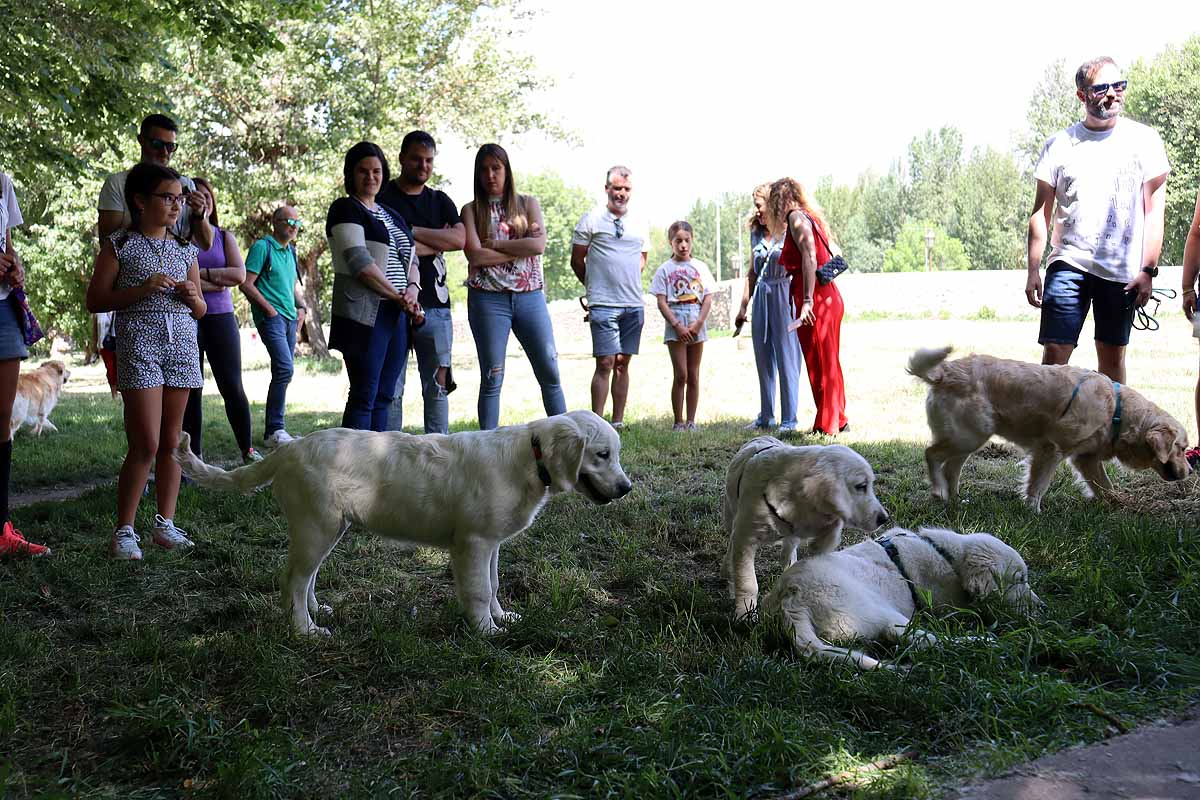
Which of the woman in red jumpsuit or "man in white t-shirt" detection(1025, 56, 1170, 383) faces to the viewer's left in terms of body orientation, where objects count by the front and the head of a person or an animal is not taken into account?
the woman in red jumpsuit

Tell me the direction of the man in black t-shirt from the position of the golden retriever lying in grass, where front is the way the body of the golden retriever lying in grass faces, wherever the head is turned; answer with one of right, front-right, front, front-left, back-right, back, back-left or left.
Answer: back-left

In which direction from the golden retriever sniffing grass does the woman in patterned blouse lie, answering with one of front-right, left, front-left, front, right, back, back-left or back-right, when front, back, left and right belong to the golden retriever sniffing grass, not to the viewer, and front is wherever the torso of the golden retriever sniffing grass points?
back

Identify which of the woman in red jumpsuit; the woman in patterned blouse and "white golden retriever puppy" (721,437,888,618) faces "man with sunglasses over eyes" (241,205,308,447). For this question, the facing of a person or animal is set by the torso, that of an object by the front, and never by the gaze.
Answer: the woman in red jumpsuit

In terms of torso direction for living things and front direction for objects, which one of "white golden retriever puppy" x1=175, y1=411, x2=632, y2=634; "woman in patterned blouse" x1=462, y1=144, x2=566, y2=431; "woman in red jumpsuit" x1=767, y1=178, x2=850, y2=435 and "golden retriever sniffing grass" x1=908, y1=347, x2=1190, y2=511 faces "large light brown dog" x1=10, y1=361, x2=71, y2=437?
the woman in red jumpsuit

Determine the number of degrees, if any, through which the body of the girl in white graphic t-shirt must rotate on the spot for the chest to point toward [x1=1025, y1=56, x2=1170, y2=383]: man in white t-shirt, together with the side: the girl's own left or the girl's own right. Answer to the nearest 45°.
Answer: approximately 45° to the girl's own left

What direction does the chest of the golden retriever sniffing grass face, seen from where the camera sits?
to the viewer's right

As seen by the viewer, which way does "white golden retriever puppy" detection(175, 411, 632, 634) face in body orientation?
to the viewer's right

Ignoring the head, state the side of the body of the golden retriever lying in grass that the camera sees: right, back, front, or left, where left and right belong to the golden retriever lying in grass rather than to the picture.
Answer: right

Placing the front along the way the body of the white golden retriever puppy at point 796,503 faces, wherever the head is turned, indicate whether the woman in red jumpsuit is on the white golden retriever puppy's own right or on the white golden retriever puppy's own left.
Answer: on the white golden retriever puppy's own left

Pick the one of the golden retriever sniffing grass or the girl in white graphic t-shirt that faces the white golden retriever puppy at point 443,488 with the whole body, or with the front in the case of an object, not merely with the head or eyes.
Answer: the girl in white graphic t-shirt

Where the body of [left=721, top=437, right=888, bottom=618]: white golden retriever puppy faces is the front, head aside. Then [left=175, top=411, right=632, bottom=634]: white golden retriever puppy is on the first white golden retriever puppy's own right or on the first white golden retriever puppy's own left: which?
on the first white golden retriever puppy's own right
